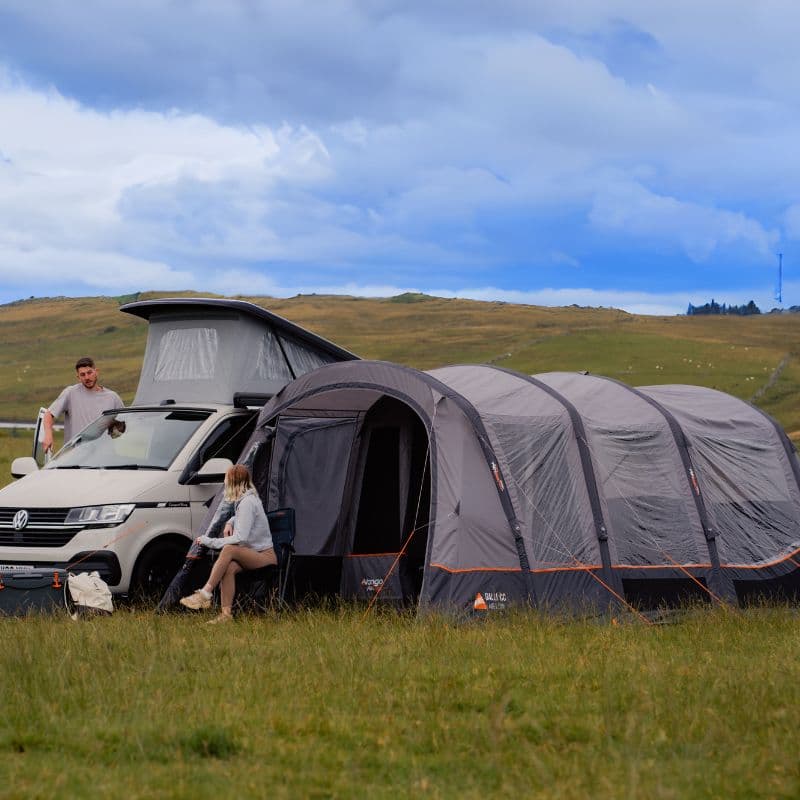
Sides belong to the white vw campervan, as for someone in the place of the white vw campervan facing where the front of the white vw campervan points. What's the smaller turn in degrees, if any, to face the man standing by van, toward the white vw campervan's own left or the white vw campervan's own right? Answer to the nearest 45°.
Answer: approximately 90° to the white vw campervan's own right

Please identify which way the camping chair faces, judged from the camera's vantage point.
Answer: facing to the left of the viewer

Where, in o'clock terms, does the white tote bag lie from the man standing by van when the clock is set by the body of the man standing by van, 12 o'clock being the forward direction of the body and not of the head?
The white tote bag is roughly at 12 o'clock from the man standing by van.

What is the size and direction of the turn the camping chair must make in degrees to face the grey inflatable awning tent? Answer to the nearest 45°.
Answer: approximately 180°

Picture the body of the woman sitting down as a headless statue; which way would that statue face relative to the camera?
to the viewer's left

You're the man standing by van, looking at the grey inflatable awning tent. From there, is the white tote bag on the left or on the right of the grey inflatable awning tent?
right

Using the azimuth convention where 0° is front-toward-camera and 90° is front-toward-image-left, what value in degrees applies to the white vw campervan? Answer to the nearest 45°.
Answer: approximately 45°

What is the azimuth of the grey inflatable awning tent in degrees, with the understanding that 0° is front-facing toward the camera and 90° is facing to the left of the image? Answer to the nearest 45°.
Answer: approximately 45°

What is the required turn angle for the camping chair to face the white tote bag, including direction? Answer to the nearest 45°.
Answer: approximately 45° to its left

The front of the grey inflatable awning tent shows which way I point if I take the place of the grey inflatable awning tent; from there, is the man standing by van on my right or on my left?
on my right

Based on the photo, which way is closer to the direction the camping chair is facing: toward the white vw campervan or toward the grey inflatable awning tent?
the white vw campervan

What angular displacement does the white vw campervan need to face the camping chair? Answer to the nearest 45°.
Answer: approximately 90° to its left
